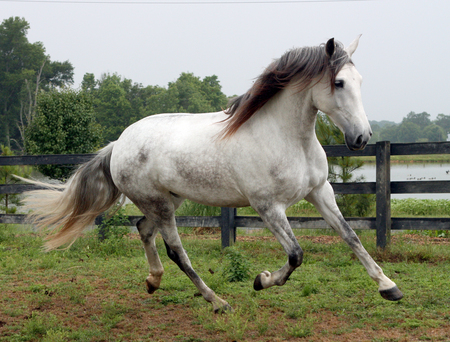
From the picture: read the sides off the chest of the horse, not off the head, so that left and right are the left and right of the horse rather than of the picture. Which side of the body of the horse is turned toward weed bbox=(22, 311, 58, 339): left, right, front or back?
back

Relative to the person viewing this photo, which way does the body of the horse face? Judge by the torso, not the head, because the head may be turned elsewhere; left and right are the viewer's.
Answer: facing to the right of the viewer

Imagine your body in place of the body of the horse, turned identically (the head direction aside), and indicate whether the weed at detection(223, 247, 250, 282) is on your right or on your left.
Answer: on your left

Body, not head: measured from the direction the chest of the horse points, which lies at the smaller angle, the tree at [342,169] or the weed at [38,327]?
the tree

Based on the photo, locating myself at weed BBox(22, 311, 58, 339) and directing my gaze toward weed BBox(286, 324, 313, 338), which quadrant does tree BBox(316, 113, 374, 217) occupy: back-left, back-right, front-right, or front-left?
front-left

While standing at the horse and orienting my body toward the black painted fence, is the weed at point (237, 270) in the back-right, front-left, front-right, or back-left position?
front-left

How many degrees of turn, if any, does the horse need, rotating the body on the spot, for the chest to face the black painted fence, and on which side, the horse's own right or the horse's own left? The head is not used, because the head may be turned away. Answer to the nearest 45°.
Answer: approximately 45° to the horse's own left

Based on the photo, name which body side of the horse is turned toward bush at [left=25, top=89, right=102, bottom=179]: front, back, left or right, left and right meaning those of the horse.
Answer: left
